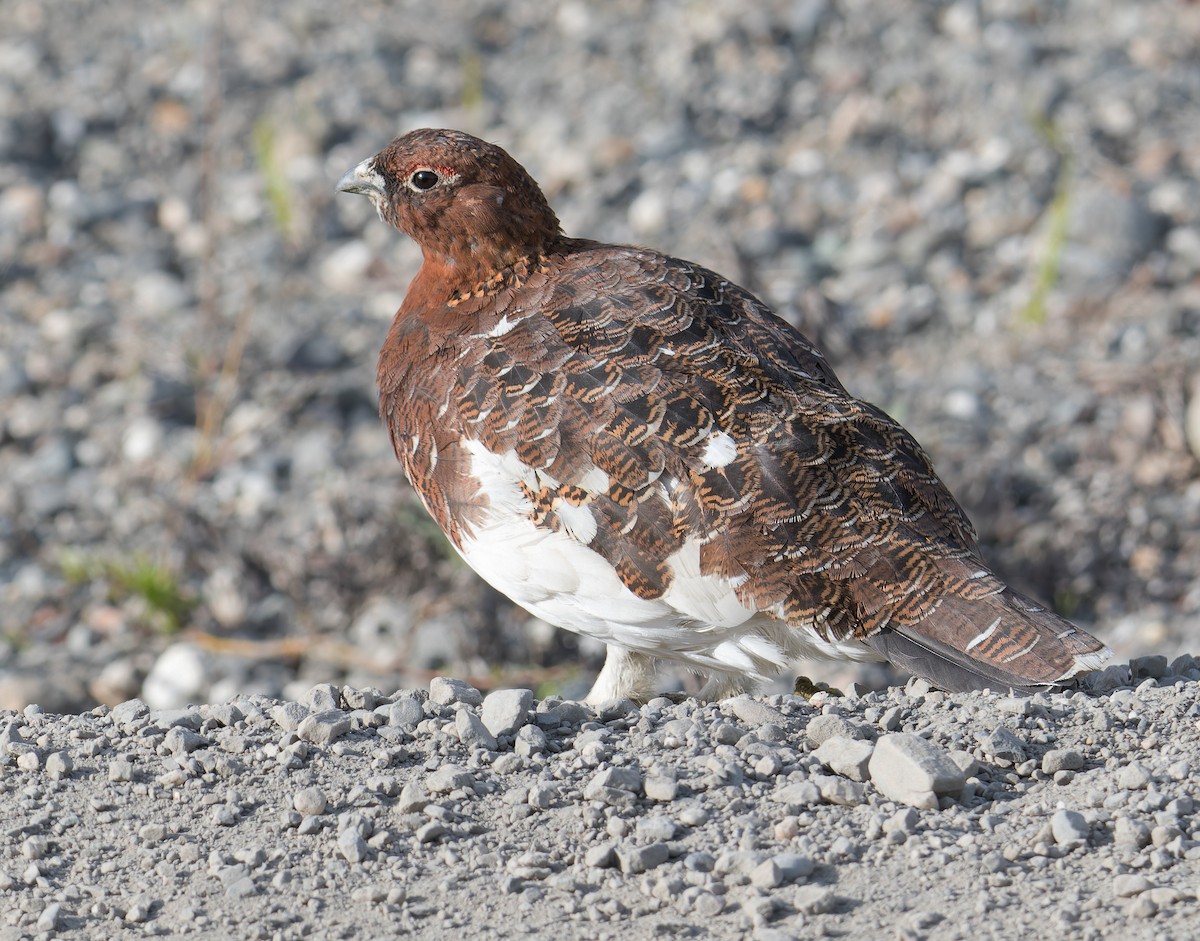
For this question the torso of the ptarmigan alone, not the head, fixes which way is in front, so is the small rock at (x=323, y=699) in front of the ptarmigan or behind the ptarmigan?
in front

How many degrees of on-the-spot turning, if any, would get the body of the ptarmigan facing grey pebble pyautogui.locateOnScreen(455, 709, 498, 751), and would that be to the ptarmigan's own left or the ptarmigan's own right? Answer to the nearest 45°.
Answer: approximately 45° to the ptarmigan's own left

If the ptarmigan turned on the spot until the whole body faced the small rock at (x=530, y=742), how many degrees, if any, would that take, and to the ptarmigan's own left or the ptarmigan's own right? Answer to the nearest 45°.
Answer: approximately 45° to the ptarmigan's own left

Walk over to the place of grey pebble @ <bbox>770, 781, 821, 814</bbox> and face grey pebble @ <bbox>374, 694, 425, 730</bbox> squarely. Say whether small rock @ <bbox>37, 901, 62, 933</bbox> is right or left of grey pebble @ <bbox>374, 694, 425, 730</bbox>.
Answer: left

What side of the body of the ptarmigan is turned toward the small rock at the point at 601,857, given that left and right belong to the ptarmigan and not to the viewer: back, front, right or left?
left

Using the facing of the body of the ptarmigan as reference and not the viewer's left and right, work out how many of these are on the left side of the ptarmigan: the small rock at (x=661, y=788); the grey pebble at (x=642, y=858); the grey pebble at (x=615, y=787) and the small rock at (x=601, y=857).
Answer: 4

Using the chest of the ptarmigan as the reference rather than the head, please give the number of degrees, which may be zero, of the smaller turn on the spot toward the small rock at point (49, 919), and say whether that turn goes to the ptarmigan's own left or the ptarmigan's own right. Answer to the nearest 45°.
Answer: approximately 45° to the ptarmigan's own left

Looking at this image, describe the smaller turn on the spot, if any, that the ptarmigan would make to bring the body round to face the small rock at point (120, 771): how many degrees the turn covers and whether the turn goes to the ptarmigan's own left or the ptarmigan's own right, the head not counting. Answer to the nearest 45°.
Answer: approximately 45° to the ptarmigan's own left

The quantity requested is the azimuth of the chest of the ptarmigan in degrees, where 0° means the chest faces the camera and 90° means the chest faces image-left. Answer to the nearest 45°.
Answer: approximately 90°

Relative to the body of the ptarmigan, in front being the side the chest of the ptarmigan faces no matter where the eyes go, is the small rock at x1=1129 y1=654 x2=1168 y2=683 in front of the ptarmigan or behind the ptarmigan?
behind

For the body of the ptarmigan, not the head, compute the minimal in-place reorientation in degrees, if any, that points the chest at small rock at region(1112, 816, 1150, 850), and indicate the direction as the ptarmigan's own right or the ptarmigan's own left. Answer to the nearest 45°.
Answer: approximately 135° to the ptarmigan's own left

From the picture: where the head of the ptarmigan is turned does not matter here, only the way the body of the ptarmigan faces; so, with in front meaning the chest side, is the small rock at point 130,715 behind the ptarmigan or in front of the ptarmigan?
in front

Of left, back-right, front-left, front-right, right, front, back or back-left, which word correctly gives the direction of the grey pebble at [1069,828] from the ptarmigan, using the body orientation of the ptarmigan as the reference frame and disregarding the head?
back-left

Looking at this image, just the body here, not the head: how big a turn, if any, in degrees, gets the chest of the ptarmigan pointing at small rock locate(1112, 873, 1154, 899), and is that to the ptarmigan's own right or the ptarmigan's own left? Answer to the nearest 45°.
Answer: approximately 135° to the ptarmigan's own left

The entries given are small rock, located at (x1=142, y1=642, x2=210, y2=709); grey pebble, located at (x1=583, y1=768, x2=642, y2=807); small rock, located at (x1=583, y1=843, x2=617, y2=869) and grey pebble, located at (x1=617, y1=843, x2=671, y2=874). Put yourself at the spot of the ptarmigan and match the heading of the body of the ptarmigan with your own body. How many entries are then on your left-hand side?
3
